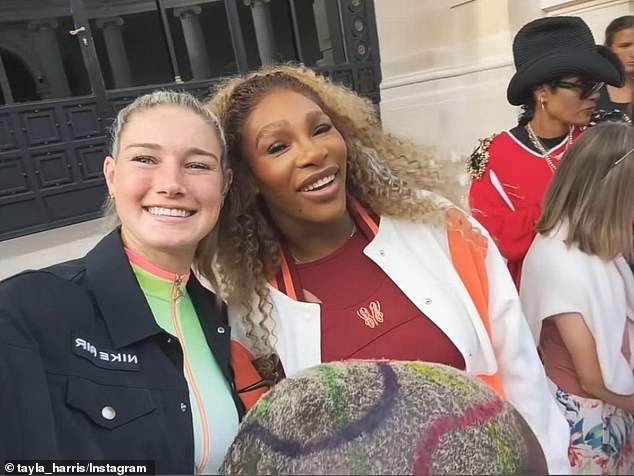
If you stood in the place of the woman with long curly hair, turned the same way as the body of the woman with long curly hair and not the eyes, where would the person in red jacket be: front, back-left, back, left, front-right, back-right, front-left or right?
back-left

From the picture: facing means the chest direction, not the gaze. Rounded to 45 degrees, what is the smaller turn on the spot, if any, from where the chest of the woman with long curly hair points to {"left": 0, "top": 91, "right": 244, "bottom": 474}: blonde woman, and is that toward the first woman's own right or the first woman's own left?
approximately 45° to the first woman's own right

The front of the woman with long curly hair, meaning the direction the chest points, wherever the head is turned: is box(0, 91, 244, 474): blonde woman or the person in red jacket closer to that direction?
the blonde woman

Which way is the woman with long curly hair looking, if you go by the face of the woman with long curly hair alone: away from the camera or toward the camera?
toward the camera

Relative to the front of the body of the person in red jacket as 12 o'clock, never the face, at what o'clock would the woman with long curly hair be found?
The woman with long curly hair is roughly at 2 o'clock from the person in red jacket.

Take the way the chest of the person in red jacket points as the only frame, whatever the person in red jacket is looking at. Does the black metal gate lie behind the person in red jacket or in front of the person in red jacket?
behind

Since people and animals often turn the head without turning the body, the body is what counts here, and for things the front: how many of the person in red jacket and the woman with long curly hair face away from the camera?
0

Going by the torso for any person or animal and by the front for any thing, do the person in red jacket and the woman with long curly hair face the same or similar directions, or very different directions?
same or similar directions

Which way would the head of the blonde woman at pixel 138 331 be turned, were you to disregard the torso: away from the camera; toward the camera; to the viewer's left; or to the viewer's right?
toward the camera

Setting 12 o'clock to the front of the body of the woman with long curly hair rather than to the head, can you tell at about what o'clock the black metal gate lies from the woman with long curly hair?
The black metal gate is roughly at 5 o'clock from the woman with long curly hair.

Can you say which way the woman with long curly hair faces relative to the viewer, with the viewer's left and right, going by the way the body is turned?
facing the viewer
